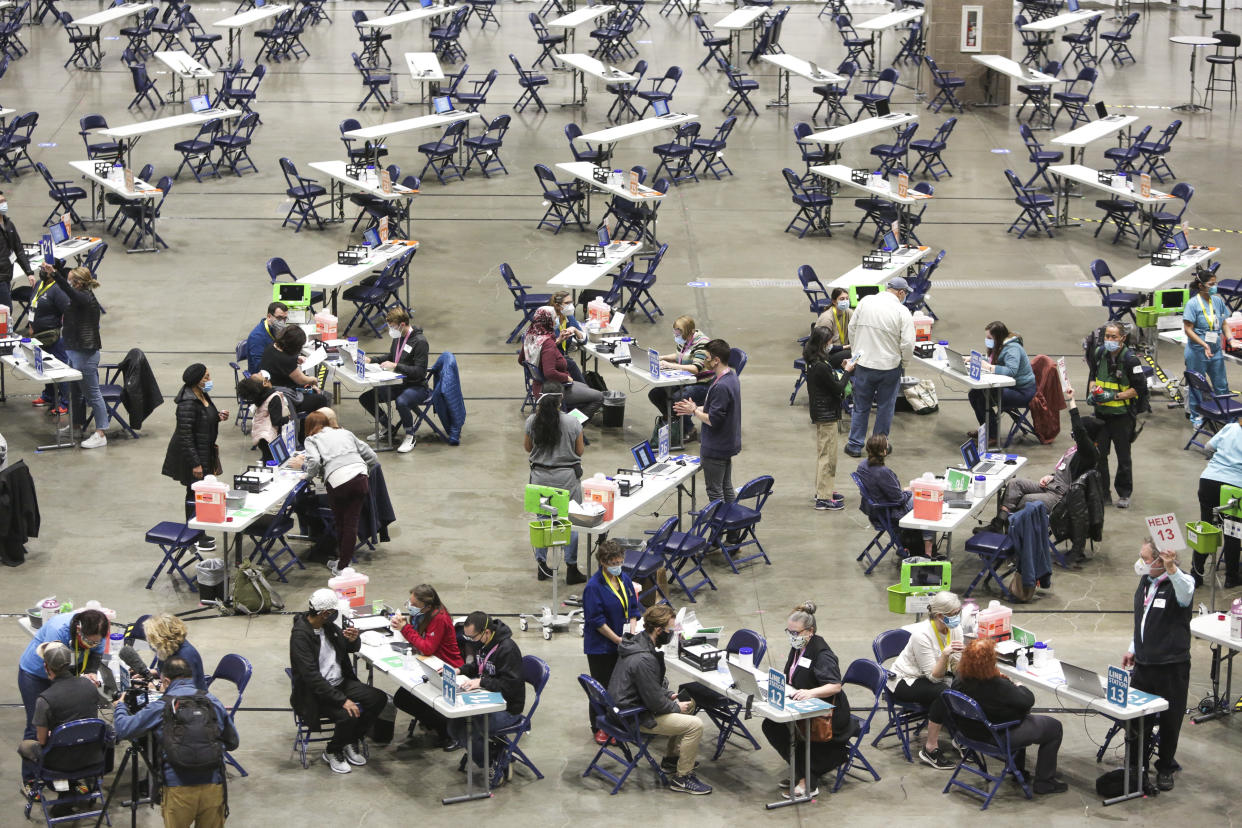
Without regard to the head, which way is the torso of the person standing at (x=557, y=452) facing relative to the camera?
away from the camera

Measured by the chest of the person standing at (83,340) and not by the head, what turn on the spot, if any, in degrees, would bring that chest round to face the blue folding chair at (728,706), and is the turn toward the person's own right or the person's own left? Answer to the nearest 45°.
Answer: approximately 135° to the person's own left

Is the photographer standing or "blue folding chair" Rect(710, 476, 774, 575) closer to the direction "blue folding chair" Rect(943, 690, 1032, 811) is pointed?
the blue folding chair

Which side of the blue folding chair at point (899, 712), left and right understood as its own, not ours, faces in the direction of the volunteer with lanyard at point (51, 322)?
back

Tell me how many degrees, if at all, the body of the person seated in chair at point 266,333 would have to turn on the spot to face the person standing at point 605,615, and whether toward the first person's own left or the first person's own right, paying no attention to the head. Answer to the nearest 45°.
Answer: approximately 45° to the first person's own right

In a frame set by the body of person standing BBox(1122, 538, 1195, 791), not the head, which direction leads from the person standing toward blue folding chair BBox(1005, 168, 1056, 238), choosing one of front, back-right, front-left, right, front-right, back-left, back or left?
back-right

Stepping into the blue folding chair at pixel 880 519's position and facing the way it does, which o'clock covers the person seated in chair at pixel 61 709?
The person seated in chair is roughly at 6 o'clock from the blue folding chair.

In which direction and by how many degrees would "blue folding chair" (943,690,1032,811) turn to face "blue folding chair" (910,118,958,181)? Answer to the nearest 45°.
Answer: approximately 45° to its left

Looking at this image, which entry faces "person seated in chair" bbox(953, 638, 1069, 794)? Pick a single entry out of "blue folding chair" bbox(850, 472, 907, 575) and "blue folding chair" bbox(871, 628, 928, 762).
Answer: "blue folding chair" bbox(871, 628, 928, 762)

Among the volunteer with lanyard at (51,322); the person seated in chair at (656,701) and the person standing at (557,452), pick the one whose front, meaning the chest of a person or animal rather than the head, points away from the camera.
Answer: the person standing

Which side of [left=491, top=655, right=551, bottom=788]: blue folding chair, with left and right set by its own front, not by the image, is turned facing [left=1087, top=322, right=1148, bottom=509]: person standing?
back

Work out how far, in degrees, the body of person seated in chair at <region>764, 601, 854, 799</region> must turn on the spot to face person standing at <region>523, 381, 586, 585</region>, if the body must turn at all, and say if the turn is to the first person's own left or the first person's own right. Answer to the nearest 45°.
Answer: approximately 90° to the first person's own right

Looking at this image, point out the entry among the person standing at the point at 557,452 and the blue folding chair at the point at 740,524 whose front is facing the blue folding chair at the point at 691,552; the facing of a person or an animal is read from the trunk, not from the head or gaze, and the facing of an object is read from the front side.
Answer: the blue folding chair at the point at 740,524
